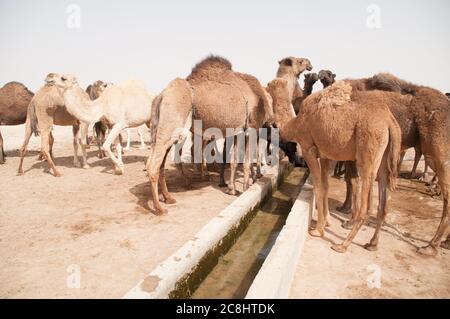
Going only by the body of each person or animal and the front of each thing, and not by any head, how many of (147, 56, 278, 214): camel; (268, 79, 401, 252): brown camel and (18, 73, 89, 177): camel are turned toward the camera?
0

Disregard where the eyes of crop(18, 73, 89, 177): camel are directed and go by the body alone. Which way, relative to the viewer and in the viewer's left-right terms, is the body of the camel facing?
facing away from the viewer and to the right of the viewer

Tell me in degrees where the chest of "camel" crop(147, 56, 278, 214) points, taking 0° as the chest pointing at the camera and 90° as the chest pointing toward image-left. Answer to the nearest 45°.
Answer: approximately 225°

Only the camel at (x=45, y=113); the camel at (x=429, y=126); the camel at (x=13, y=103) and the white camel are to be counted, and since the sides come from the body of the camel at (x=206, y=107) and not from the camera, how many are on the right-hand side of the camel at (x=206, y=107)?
1

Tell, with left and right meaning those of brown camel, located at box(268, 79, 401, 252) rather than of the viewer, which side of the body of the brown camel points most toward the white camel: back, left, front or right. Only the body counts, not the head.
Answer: front

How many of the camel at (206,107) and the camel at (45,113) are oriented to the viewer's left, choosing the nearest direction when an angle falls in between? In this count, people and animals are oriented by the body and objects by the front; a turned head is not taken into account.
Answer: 0

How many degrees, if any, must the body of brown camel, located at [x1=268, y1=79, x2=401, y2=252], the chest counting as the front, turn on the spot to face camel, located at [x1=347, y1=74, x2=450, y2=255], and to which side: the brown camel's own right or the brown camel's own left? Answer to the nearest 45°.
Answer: approximately 90° to the brown camel's own right

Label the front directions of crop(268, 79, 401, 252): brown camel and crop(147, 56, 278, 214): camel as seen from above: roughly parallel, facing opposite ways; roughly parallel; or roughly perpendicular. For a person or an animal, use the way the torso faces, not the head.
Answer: roughly perpendicular

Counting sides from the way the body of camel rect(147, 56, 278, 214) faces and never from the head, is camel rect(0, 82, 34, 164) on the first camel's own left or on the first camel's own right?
on the first camel's own left

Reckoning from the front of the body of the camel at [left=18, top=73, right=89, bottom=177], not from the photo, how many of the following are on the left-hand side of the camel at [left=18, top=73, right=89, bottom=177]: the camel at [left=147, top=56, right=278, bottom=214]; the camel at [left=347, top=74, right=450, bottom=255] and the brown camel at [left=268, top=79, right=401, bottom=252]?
0

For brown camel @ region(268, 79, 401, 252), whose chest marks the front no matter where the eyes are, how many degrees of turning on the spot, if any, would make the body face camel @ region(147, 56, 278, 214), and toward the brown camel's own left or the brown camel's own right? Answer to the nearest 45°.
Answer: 0° — it already faces it
